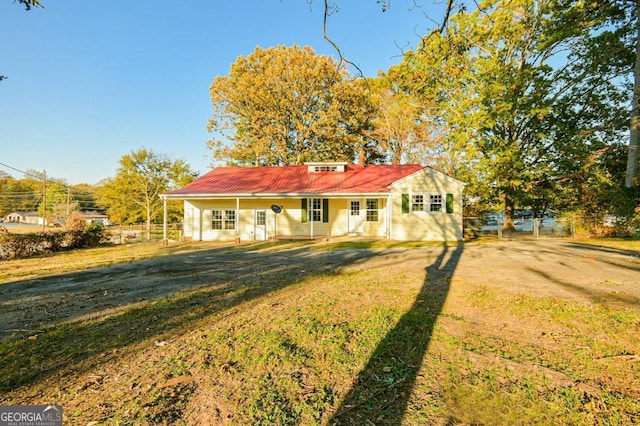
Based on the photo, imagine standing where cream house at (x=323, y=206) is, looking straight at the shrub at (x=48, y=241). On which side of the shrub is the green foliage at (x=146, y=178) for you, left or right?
right

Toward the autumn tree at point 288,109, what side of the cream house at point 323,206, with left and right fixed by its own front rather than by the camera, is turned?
back

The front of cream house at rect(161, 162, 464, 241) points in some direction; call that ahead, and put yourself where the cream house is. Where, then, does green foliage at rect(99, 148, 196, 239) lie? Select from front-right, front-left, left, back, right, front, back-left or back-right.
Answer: back-right

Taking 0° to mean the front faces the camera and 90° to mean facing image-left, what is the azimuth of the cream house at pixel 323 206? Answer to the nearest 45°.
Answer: approximately 0°

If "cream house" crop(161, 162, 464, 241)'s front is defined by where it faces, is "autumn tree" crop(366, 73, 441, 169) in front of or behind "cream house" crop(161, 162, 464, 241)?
behind

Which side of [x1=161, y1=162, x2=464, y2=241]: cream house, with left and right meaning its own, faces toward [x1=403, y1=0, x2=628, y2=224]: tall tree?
left

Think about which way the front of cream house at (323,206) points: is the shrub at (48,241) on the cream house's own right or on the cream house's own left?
on the cream house's own right

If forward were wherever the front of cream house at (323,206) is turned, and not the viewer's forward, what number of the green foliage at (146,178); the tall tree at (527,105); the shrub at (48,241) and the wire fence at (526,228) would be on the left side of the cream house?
2

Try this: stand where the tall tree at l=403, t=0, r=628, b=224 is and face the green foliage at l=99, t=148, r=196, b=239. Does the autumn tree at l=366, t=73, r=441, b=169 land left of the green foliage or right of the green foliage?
right
